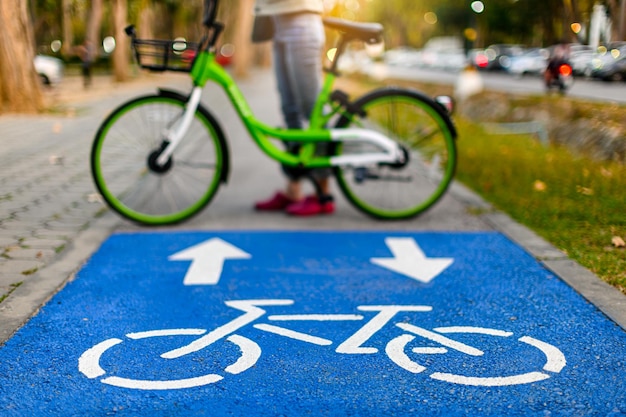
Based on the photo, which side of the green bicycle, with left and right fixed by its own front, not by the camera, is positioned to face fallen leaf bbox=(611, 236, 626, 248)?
back

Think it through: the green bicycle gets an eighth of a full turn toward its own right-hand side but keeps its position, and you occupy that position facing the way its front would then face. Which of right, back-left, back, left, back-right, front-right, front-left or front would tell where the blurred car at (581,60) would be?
right

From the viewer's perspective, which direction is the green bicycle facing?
to the viewer's left

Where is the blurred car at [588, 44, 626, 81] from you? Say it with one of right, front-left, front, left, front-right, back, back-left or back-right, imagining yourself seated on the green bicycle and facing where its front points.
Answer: back-right

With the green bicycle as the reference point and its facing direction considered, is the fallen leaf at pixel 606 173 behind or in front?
behind

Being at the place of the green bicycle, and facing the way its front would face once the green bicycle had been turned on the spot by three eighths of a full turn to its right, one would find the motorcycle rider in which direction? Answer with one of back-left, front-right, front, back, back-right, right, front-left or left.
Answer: front
